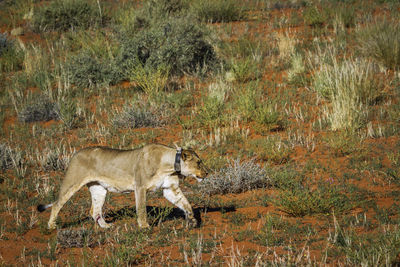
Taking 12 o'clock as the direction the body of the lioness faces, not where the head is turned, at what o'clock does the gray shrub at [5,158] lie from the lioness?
The gray shrub is roughly at 8 o'clock from the lioness.

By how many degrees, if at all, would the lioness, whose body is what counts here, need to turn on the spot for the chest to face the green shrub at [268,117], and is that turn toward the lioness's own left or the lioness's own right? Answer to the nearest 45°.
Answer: approximately 45° to the lioness's own left

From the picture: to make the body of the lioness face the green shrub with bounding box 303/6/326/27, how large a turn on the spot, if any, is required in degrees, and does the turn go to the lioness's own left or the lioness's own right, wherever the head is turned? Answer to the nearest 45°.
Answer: approximately 45° to the lioness's own left

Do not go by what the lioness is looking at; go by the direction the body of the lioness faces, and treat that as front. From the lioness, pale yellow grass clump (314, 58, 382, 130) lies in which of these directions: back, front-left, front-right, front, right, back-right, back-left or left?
front-left

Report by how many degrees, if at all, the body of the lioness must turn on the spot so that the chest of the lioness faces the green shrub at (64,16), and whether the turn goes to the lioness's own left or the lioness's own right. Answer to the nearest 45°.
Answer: approximately 90° to the lioness's own left

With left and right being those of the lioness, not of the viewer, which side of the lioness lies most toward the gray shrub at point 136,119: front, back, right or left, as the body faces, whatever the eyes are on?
left

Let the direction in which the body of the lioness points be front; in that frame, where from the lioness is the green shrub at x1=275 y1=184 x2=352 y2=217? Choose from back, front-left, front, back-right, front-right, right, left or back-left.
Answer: front

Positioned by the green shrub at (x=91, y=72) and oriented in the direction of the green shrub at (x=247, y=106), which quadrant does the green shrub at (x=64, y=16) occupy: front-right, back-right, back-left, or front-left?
back-left

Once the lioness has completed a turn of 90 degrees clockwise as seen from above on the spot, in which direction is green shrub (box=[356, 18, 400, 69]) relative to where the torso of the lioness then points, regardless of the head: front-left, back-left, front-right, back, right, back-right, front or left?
back-left

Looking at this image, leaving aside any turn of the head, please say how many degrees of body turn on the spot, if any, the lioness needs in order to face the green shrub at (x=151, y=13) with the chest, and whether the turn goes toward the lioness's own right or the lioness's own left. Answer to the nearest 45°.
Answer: approximately 90° to the lioness's own left

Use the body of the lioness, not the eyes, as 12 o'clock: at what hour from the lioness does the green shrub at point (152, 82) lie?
The green shrub is roughly at 9 o'clock from the lioness.

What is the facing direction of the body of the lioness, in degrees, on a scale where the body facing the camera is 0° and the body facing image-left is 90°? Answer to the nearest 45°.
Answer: approximately 270°

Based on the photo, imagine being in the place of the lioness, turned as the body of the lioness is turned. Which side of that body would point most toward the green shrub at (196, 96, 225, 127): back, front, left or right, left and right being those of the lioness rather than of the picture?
left

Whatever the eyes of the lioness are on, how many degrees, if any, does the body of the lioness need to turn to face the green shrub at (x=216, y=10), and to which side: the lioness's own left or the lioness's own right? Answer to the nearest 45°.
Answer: approximately 90° to the lioness's own left

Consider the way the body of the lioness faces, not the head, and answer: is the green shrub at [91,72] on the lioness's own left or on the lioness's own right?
on the lioness's own left

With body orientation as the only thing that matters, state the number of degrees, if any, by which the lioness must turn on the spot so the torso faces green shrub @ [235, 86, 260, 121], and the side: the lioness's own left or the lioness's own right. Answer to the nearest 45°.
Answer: approximately 45° to the lioness's own left
